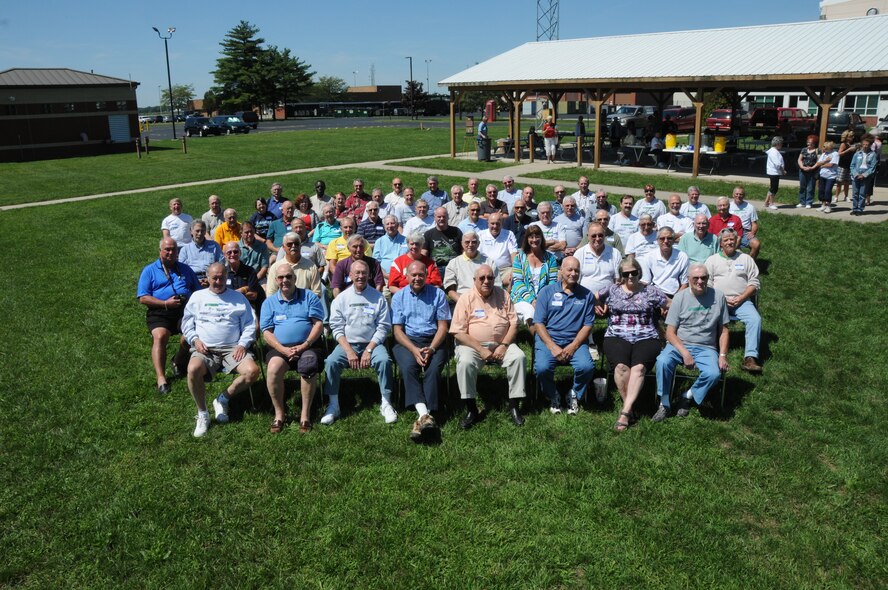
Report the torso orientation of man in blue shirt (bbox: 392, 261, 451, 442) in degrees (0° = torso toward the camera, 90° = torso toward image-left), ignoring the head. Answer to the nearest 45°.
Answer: approximately 0°

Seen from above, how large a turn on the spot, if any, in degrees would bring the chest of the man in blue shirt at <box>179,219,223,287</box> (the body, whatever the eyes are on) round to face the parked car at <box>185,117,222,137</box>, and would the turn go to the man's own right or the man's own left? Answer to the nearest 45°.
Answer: approximately 180°

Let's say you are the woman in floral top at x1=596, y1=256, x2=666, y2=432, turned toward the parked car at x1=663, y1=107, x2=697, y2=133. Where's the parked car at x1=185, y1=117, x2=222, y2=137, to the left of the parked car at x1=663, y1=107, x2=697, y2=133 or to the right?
left

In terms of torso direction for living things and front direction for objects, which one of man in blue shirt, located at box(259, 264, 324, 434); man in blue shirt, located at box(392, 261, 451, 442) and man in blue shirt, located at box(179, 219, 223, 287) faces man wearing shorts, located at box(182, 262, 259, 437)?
man in blue shirt, located at box(179, 219, 223, 287)

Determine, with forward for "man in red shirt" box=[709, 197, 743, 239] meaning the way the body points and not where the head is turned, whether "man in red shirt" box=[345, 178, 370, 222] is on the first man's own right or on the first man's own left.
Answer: on the first man's own right

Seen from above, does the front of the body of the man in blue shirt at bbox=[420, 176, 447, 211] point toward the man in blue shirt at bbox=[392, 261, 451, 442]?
yes

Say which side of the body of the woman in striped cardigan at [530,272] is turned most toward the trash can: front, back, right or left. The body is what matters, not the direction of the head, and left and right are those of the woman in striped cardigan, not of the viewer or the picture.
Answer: back
